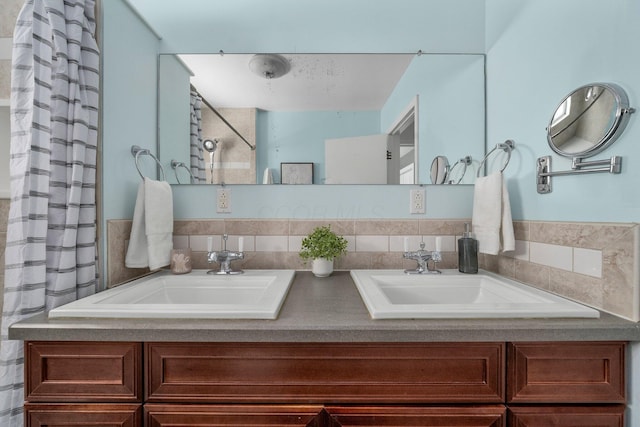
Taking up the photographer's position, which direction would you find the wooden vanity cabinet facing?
facing the viewer

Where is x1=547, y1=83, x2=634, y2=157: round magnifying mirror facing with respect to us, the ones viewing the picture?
facing the viewer and to the left of the viewer

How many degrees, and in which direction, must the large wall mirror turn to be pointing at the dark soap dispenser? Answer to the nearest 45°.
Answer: approximately 90° to its left

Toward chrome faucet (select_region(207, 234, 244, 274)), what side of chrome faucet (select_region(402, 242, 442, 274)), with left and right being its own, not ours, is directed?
right

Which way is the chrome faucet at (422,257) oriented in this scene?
toward the camera
